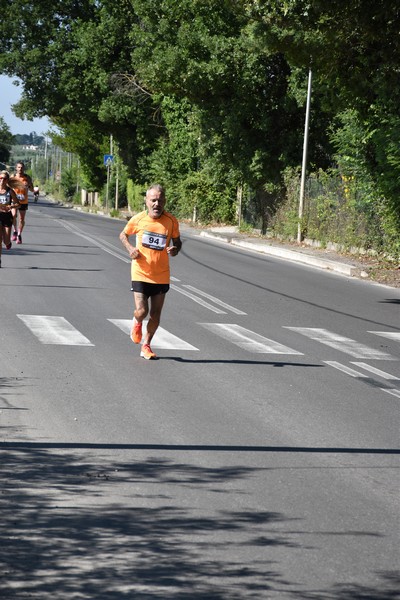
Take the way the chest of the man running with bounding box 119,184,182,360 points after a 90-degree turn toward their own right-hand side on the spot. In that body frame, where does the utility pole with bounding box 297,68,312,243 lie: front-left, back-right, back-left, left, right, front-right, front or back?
right

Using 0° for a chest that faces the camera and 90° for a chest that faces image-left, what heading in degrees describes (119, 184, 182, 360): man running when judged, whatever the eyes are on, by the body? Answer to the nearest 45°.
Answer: approximately 0°

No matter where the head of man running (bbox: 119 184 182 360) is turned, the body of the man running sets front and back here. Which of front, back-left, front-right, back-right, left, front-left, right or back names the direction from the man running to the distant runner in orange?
back
